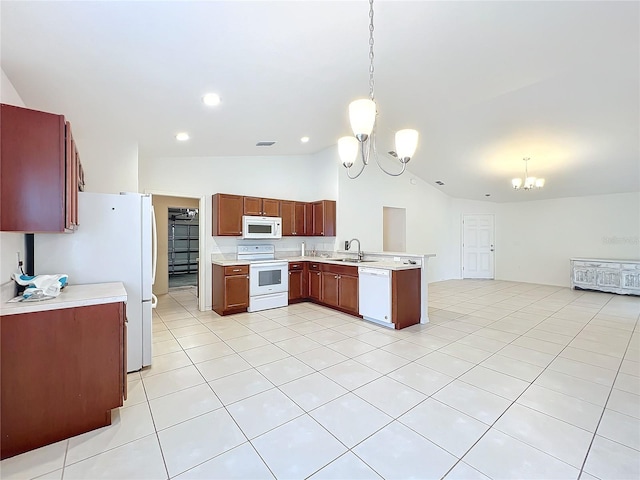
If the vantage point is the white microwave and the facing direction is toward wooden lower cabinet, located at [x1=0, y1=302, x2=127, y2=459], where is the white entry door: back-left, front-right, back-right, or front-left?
back-left

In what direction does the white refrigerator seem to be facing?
to the viewer's right

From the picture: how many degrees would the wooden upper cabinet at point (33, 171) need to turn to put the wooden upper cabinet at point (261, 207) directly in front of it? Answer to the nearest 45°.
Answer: approximately 45° to its left

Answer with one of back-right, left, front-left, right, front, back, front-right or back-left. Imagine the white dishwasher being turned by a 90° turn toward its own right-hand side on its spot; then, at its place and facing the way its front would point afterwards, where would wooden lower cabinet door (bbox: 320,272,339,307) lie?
front

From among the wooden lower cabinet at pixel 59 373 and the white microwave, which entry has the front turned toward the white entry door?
the wooden lower cabinet

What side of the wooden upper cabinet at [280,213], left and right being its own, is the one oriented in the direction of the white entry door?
left

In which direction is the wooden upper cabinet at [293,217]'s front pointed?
toward the camera

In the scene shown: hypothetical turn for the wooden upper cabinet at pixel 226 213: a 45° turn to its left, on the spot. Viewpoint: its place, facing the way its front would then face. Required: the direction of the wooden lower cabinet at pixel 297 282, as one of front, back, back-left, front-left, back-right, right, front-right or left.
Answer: front

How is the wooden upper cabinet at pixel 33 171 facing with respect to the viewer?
to the viewer's right

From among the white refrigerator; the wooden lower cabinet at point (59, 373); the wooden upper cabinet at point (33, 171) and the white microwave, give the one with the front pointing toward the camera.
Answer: the white microwave

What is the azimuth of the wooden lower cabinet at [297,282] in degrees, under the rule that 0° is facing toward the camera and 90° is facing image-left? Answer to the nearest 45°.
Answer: approximately 315°

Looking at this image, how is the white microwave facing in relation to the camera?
toward the camera

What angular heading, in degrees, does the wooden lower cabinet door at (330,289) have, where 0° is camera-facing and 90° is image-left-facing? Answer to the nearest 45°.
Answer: approximately 45°

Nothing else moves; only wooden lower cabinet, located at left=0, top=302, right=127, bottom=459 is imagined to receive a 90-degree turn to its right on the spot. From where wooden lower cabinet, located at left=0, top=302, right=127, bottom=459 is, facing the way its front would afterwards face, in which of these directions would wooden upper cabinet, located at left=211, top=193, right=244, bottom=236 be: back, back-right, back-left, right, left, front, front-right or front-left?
back-left

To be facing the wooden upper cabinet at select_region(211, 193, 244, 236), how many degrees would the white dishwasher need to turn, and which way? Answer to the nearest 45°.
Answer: approximately 45° to its right
